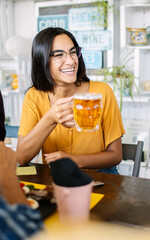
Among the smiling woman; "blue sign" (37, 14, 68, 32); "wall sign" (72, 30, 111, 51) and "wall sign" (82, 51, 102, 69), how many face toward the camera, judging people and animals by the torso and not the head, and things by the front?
4

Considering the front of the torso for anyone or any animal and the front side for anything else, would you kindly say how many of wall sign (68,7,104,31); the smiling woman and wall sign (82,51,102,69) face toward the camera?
3

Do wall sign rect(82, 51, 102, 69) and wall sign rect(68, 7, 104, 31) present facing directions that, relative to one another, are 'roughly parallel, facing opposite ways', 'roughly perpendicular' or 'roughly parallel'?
roughly parallel

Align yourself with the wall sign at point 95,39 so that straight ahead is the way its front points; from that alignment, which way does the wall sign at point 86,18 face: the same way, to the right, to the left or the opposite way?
the same way

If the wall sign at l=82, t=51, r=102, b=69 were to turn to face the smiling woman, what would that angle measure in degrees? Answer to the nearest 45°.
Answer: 0° — it already faces them

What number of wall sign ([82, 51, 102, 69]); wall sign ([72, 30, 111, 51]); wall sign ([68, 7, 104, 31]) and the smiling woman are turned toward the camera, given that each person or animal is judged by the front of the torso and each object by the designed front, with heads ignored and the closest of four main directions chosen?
4

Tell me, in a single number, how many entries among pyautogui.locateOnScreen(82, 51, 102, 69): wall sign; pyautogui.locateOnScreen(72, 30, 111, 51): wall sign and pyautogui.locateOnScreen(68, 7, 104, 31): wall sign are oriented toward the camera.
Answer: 3

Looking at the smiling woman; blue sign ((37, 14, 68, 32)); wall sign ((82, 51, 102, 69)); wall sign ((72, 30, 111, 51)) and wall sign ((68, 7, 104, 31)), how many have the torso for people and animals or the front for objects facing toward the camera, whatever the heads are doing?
5

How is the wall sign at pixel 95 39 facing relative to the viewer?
toward the camera

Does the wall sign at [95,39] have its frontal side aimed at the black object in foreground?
yes

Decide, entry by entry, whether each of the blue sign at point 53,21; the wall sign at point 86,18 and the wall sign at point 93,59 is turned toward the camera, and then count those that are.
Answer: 3

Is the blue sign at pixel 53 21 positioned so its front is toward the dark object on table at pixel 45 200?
yes

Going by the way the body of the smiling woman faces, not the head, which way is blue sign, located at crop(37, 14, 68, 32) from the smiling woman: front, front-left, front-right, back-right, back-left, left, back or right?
back

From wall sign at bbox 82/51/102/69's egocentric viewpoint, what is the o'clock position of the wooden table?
The wooden table is roughly at 12 o'clock from the wall sign.

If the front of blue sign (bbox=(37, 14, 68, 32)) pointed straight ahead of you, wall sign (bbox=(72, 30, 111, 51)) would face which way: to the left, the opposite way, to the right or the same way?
the same way

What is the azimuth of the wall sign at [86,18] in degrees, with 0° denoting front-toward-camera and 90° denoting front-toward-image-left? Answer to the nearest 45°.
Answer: approximately 0°

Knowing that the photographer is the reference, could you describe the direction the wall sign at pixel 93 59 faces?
facing the viewer
